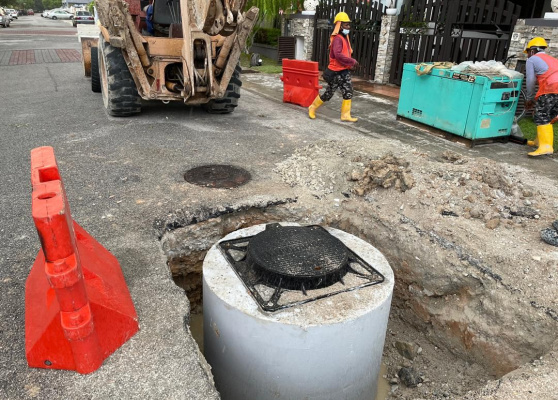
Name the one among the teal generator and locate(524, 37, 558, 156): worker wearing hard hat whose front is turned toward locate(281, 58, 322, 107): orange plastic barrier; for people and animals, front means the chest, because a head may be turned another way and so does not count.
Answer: the worker wearing hard hat

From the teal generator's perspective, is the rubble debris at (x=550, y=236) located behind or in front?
in front

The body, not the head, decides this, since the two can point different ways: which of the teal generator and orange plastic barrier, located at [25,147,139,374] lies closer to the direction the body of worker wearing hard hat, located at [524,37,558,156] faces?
the teal generator

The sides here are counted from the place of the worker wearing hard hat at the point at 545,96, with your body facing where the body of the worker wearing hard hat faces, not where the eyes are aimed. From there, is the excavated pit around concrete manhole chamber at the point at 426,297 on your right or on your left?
on your left

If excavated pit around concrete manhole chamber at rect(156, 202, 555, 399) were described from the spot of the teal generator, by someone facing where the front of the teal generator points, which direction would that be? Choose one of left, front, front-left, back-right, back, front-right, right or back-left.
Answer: front-right

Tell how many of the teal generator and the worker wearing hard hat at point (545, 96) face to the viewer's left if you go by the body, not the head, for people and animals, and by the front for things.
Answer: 1

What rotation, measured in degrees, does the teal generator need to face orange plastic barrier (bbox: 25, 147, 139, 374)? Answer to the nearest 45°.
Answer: approximately 45° to its right

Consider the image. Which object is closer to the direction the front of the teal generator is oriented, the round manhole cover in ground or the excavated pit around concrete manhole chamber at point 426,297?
the excavated pit around concrete manhole chamber

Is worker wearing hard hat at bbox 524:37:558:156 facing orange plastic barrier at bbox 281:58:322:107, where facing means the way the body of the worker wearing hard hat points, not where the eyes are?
yes

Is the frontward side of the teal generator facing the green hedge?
no

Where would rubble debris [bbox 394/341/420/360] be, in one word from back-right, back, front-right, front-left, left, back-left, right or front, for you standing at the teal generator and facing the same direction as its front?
front-right

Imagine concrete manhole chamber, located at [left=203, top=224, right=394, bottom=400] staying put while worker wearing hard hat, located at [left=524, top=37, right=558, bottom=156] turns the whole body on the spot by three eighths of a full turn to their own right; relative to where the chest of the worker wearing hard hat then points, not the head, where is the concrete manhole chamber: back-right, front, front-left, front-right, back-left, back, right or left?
back-right

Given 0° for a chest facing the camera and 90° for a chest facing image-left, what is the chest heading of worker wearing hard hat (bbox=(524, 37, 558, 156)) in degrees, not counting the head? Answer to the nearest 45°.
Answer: approximately 90°

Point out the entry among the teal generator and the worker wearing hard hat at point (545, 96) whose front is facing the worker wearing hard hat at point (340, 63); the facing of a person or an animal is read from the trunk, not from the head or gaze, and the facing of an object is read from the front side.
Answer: the worker wearing hard hat at point (545, 96)

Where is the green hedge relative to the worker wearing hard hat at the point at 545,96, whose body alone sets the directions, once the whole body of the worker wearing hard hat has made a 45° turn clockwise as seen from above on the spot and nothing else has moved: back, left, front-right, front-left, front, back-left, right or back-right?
front

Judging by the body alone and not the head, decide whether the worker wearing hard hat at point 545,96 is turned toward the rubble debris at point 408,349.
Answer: no
